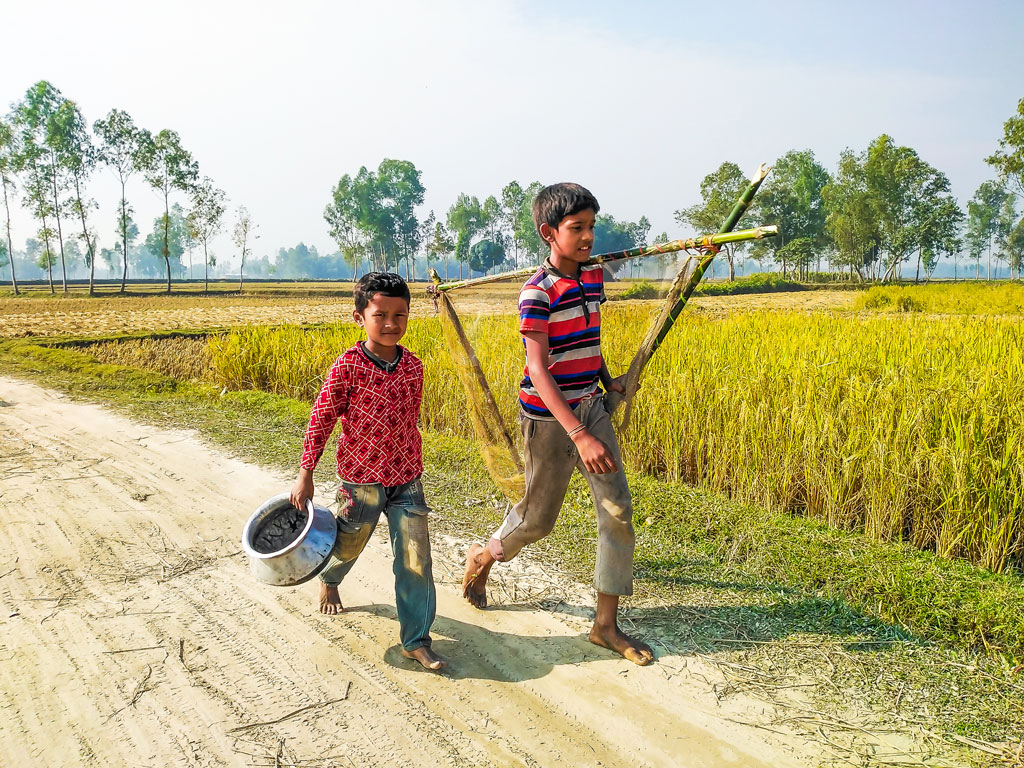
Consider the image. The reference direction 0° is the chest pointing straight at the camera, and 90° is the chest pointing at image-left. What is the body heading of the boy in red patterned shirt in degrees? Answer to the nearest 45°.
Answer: approximately 315°

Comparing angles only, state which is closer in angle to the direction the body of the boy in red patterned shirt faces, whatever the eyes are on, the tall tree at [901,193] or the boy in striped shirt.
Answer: the boy in striped shirt

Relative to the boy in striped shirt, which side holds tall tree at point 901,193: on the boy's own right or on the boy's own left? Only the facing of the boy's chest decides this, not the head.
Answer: on the boy's own left

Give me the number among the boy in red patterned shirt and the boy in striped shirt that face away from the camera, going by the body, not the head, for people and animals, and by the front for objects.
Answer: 0

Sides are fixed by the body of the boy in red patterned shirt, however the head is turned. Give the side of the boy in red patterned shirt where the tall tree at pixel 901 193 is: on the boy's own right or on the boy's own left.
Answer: on the boy's own left
